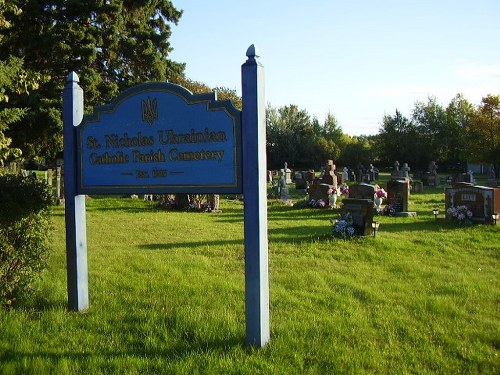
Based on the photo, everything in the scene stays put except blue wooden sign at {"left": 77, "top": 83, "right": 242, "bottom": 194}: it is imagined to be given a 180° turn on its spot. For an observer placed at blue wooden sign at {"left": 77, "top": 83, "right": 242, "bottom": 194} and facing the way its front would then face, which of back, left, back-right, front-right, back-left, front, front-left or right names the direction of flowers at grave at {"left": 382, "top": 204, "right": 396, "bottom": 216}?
front

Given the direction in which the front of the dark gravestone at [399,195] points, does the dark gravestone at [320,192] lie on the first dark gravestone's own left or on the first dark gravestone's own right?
on the first dark gravestone's own right

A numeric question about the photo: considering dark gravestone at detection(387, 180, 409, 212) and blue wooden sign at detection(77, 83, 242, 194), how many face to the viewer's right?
0

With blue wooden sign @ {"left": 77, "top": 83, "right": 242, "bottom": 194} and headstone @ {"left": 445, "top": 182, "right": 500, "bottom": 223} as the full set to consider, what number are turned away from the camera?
0

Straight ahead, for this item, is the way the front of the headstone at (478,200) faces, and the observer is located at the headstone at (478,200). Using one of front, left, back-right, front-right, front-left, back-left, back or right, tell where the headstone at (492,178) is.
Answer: back-right

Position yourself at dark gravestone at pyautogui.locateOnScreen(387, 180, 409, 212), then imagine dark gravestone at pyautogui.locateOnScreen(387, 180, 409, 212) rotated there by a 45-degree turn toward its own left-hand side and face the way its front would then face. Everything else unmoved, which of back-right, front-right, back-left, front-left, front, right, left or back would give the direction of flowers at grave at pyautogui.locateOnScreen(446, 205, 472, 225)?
front-left

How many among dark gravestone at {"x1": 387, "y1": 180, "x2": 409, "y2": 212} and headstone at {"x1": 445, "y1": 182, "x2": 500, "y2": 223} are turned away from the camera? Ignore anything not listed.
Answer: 0

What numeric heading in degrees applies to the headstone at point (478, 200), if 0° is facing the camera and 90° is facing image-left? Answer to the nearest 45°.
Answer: approximately 45°

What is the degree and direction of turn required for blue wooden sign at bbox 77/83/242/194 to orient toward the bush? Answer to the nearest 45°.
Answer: approximately 90° to its right

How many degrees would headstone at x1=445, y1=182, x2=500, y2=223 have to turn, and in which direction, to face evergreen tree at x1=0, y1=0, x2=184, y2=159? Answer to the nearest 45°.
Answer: approximately 45° to its right

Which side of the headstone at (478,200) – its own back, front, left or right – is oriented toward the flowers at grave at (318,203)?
right

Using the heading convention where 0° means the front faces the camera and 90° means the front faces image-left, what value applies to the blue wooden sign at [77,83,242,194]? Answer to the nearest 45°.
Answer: approximately 45°

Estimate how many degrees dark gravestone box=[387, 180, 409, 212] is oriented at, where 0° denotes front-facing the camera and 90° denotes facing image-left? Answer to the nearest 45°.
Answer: approximately 45°

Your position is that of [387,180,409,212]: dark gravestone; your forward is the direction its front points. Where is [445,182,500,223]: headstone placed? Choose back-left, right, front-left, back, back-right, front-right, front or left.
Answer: left
